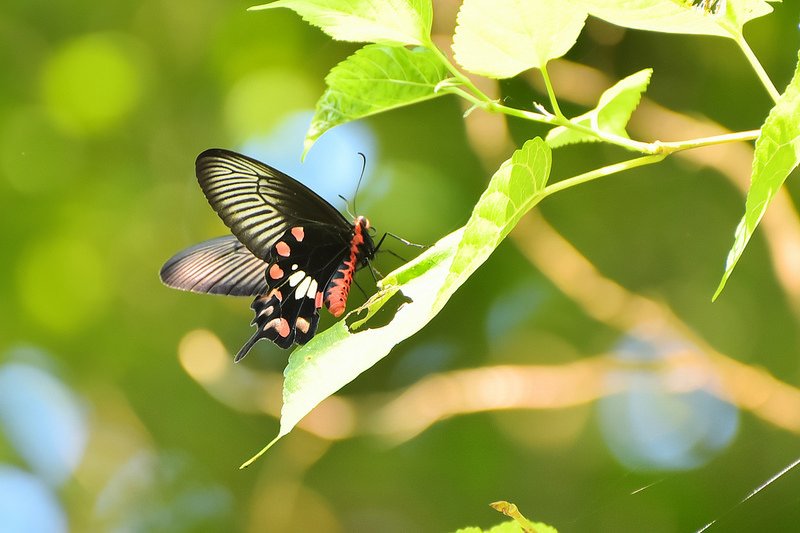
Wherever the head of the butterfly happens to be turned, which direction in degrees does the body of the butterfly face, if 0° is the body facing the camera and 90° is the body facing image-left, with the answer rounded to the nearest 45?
approximately 270°
